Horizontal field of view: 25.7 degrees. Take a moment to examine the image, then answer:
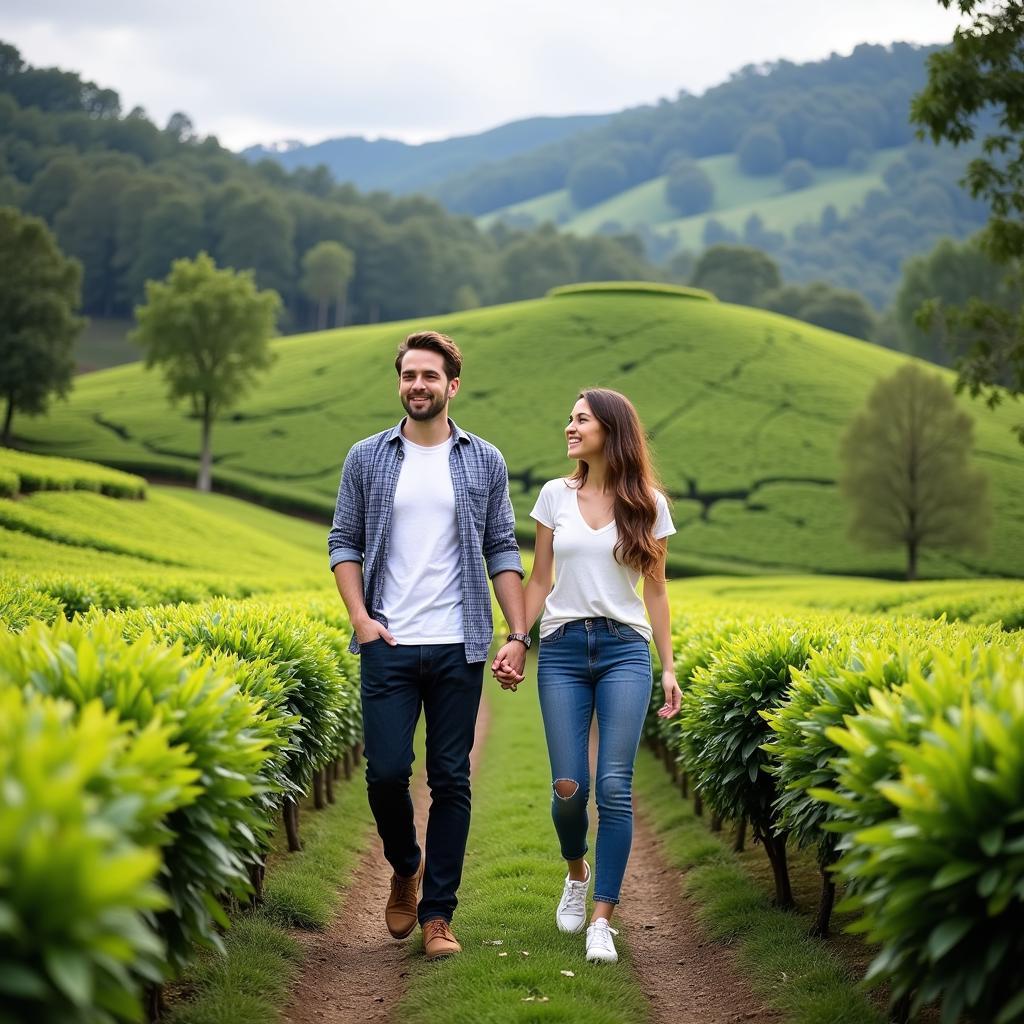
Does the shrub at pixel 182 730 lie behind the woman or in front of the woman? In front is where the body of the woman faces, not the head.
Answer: in front

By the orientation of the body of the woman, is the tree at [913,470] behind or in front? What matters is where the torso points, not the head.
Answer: behind

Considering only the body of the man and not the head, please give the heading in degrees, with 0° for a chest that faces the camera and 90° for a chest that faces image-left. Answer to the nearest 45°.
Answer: approximately 0°

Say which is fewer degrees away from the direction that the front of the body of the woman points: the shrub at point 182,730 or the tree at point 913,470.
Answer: the shrub

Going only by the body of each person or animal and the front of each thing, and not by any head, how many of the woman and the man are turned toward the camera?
2

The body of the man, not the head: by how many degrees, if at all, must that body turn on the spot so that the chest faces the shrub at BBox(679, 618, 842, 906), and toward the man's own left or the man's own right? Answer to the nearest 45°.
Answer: approximately 135° to the man's own left
